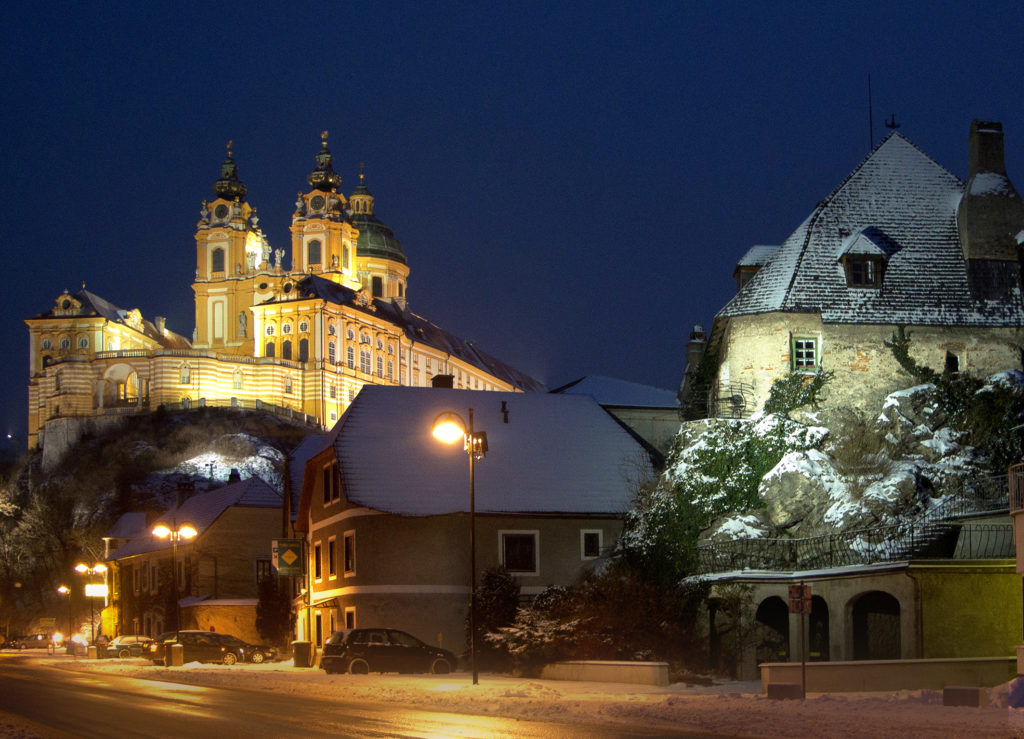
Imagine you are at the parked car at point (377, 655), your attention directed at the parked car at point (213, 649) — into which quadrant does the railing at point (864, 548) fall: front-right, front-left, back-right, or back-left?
back-right

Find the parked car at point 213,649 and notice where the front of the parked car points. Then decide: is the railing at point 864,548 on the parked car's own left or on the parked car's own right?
on the parked car's own right

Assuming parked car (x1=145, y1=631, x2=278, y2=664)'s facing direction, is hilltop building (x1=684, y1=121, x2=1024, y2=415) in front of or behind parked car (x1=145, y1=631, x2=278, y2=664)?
in front

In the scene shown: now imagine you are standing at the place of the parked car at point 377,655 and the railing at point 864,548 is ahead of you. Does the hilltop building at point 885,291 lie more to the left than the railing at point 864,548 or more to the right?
left

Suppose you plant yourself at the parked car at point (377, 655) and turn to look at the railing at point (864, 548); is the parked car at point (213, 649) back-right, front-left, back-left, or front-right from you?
back-left

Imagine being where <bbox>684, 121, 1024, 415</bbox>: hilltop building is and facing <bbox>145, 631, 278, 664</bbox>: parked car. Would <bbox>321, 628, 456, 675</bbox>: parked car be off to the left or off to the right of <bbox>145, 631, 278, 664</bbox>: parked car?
left
